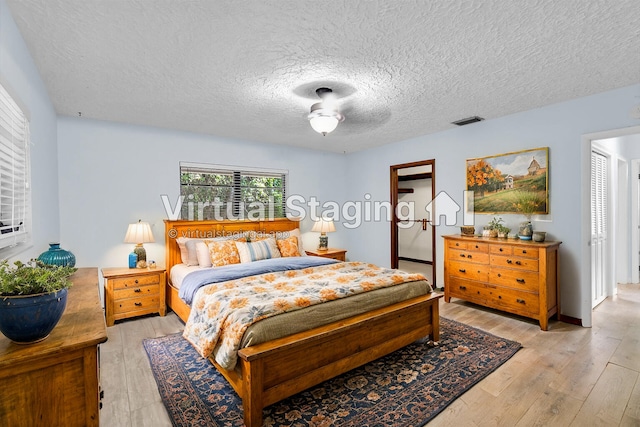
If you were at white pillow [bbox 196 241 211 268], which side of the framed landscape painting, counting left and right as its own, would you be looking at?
front

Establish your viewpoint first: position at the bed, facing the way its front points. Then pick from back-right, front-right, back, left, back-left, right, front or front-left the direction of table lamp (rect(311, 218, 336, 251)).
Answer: back-left

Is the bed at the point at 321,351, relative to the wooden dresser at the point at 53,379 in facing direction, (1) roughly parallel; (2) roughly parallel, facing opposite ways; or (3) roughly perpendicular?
roughly perpendicular

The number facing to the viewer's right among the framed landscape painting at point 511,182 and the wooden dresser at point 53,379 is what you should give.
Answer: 1

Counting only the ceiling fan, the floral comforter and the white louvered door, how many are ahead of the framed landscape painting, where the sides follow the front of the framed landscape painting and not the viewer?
2

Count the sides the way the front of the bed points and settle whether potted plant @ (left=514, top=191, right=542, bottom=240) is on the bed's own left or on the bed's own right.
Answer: on the bed's own left

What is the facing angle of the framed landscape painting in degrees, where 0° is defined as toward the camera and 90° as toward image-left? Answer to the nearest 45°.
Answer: approximately 45°

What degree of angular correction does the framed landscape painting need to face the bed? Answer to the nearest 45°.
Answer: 0° — it already faces it

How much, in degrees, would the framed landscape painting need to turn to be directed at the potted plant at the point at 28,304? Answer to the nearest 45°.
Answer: approximately 45° to its left

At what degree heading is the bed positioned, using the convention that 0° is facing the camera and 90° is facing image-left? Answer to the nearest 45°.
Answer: approximately 315°

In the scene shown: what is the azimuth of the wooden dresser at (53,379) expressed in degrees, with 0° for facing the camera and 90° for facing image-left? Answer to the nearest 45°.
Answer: approximately 270°
